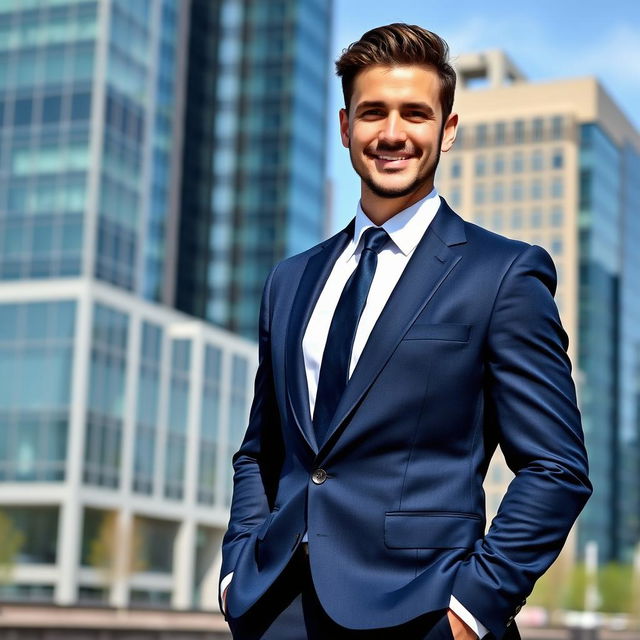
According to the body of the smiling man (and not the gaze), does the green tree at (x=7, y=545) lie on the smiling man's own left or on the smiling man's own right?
on the smiling man's own right

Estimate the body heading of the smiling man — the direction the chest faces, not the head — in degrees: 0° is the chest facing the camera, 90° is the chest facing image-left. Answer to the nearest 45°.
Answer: approximately 45°
